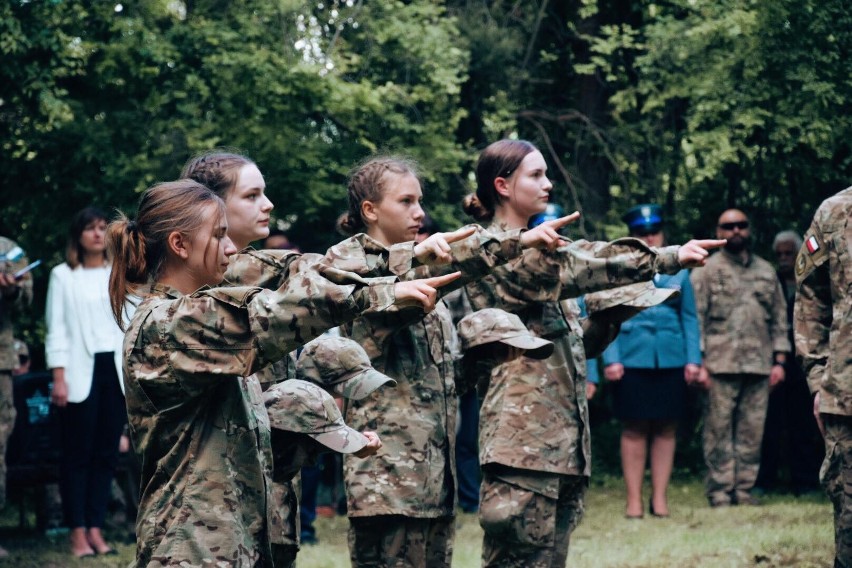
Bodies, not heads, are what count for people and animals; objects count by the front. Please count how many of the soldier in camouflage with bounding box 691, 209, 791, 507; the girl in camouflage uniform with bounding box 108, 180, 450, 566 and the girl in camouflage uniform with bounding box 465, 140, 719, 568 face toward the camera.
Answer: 1

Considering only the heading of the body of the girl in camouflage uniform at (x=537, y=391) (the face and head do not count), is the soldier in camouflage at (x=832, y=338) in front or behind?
in front

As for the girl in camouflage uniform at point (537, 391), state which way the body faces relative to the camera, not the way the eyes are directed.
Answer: to the viewer's right

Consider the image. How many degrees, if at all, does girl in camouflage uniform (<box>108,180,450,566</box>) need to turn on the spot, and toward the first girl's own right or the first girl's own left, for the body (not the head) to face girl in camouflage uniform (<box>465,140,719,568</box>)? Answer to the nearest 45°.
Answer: approximately 45° to the first girl's own left

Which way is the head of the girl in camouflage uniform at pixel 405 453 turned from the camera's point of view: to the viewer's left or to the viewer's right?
to the viewer's right

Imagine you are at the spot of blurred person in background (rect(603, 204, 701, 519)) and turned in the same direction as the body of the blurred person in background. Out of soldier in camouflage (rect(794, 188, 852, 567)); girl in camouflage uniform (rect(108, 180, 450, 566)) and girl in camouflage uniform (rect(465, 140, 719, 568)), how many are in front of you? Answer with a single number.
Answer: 3

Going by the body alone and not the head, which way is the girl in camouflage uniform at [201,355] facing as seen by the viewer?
to the viewer's right

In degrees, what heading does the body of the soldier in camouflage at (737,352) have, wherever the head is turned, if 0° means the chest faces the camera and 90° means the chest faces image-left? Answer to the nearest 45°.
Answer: approximately 0°

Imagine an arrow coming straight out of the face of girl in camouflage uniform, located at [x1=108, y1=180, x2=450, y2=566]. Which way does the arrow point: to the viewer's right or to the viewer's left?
to the viewer's right
